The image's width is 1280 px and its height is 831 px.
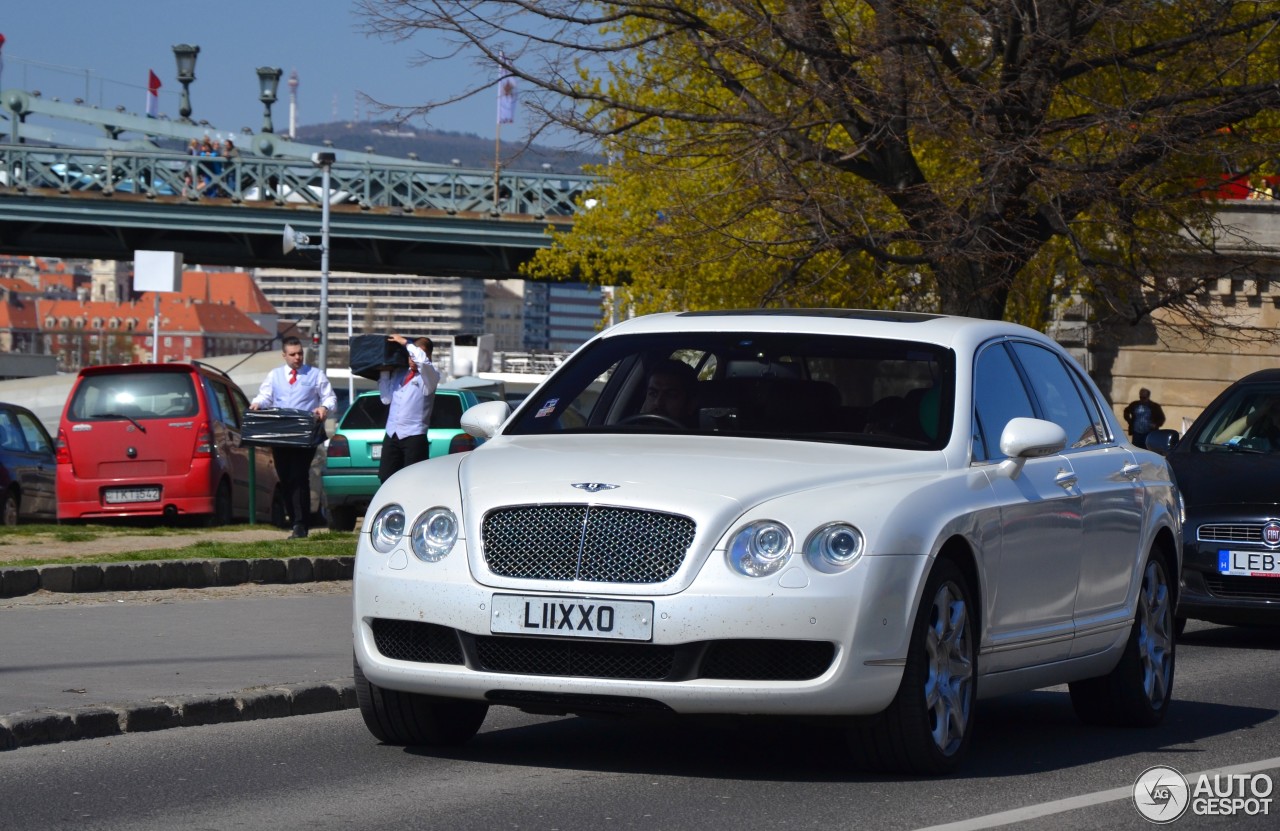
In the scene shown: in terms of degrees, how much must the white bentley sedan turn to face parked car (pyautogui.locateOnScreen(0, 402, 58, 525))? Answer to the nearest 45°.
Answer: approximately 90° to its right

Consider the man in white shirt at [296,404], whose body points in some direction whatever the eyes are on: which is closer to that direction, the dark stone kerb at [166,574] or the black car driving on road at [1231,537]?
the dark stone kerb

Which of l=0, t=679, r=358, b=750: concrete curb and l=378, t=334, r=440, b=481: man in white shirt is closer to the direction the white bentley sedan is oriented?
the concrete curb

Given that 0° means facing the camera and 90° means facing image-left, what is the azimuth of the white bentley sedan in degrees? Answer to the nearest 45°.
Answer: approximately 45°

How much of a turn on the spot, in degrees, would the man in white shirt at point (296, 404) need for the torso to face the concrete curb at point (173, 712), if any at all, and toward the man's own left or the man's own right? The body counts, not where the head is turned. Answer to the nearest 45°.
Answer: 0° — they already face it

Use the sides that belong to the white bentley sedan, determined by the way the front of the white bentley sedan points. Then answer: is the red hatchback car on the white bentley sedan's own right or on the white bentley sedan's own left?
on the white bentley sedan's own right
